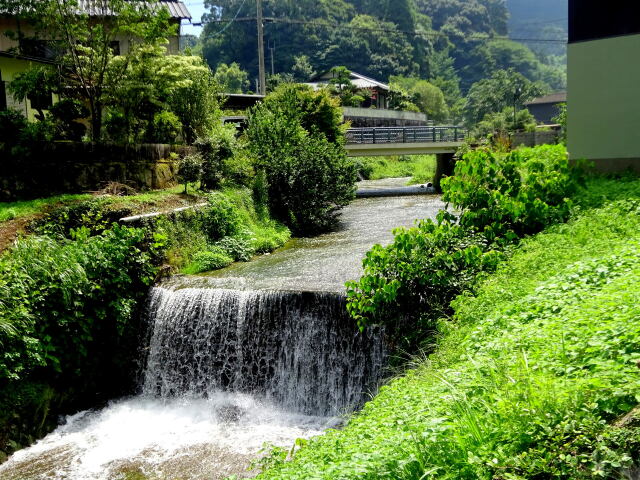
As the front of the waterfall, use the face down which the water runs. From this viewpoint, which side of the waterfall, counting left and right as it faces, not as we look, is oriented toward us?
front

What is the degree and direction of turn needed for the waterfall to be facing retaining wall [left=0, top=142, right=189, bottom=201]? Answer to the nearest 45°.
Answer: approximately 135° to its right

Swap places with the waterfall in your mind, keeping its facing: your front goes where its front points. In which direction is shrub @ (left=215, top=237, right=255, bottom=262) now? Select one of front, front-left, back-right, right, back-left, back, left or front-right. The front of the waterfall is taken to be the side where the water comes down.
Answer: back

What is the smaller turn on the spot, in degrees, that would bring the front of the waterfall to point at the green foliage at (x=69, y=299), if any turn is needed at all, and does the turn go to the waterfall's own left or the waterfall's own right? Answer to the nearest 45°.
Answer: approximately 90° to the waterfall's own right

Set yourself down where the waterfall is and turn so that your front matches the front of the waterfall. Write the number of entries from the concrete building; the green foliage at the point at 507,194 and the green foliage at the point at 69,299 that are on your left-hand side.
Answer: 2

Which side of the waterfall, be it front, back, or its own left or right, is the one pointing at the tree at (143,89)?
back

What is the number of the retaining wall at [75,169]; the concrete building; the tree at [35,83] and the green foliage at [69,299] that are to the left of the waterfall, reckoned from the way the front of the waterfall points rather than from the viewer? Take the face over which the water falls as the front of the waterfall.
1

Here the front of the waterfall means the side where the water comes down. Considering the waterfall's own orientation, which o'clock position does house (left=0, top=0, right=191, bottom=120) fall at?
The house is roughly at 5 o'clock from the waterfall.

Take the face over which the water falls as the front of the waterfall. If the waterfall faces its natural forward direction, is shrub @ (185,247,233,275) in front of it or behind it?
behind

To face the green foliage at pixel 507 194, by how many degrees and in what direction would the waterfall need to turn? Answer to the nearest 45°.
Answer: approximately 90° to its left

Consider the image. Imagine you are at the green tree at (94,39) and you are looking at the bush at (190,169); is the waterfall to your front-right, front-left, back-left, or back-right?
front-right

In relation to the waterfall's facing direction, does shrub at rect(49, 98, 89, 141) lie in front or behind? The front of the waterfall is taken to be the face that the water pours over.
behind
